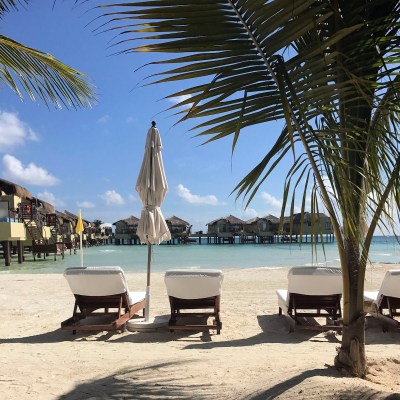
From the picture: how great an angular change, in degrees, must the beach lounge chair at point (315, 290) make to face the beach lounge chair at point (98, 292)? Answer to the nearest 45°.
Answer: approximately 90° to its left

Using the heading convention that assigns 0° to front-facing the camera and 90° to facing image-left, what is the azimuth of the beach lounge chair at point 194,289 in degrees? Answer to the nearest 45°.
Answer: approximately 180°

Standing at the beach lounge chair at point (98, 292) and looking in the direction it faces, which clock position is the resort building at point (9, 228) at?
The resort building is roughly at 10 o'clock from the beach lounge chair.

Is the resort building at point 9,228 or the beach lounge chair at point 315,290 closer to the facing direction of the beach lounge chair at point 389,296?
the resort building

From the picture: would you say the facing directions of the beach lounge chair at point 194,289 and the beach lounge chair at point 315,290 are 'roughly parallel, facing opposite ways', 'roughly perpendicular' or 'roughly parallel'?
roughly parallel

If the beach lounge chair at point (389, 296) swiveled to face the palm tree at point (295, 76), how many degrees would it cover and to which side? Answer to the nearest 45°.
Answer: approximately 135° to its left

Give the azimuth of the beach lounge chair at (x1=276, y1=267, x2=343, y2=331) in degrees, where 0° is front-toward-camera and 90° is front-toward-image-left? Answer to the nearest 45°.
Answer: approximately 180°

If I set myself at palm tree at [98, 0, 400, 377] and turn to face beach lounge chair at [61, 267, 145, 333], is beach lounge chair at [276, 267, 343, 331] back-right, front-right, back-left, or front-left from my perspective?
front-right
